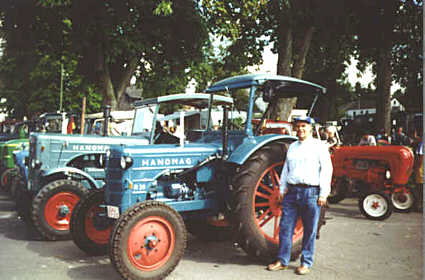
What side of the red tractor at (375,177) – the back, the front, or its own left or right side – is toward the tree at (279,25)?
back

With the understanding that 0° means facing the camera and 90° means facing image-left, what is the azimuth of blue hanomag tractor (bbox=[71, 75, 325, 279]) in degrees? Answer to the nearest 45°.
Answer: approximately 45°

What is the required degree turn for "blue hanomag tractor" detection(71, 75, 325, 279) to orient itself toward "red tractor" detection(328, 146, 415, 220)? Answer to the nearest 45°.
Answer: approximately 180°

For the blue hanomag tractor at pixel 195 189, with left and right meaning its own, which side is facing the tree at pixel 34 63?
right

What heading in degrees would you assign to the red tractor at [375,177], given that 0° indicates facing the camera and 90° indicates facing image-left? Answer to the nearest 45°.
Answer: approximately 315°
